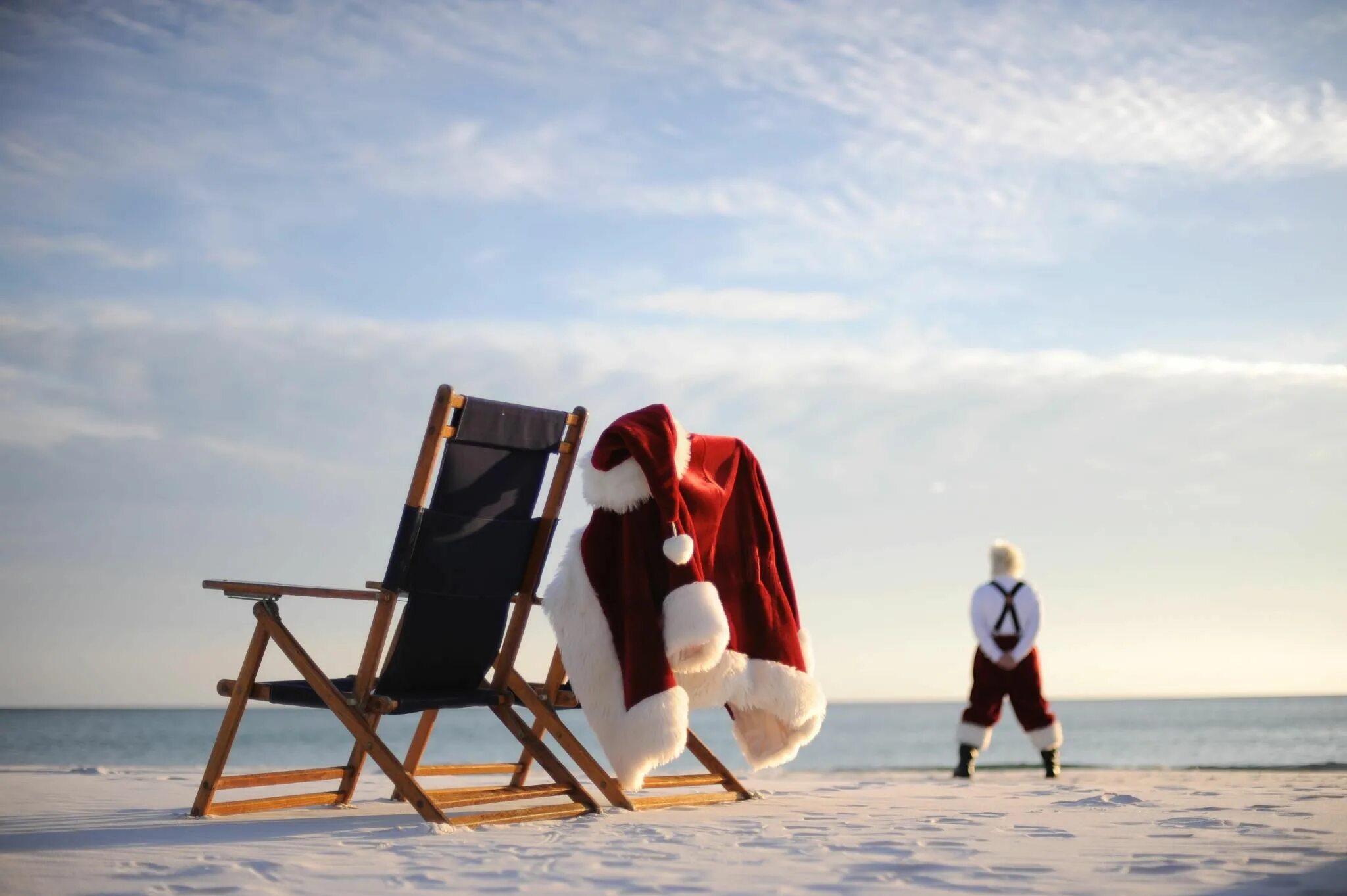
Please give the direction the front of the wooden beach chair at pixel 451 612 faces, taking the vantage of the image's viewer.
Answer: facing away from the viewer and to the left of the viewer

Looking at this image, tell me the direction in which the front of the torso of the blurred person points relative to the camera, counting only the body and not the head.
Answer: away from the camera

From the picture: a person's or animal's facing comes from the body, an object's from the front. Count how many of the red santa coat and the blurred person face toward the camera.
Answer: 0

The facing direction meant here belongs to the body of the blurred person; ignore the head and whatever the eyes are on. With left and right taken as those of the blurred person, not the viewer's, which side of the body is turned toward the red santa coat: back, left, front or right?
back

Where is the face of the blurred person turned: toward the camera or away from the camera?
away from the camera

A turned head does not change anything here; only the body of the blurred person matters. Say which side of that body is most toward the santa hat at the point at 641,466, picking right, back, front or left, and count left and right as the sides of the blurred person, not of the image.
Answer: back

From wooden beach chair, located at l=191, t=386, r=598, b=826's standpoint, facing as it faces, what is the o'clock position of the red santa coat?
The red santa coat is roughly at 4 o'clock from the wooden beach chair.
